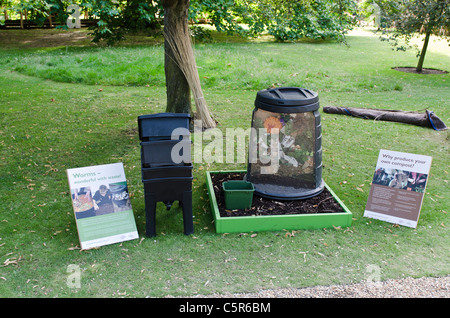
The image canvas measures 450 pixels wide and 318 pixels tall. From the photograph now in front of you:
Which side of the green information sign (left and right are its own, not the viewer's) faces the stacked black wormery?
left

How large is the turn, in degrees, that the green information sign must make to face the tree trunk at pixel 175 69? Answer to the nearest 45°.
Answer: approximately 135° to its left

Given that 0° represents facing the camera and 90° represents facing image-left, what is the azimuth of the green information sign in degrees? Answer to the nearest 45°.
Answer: approximately 0°

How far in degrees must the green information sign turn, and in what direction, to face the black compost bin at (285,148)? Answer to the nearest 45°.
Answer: approximately 90° to its left

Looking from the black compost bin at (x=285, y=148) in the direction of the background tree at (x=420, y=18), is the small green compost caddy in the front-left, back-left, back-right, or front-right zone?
back-left

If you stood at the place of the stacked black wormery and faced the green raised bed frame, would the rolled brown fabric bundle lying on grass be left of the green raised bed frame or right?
left

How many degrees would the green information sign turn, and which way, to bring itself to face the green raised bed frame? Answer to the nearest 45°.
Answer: approximately 90° to its left

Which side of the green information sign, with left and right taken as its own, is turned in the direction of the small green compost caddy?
left

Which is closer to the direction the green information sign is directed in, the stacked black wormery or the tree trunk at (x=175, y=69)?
the stacked black wormery

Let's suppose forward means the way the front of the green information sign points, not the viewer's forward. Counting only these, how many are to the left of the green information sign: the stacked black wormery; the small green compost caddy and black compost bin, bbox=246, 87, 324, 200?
3
